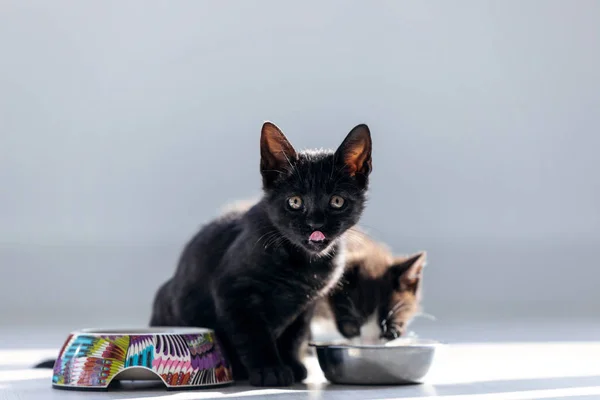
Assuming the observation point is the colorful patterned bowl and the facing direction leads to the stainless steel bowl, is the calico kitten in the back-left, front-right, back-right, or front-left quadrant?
front-left

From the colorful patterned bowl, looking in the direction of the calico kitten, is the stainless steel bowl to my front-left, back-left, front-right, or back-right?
front-right

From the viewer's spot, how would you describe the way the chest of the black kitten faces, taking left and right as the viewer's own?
facing the viewer and to the right of the viewer
